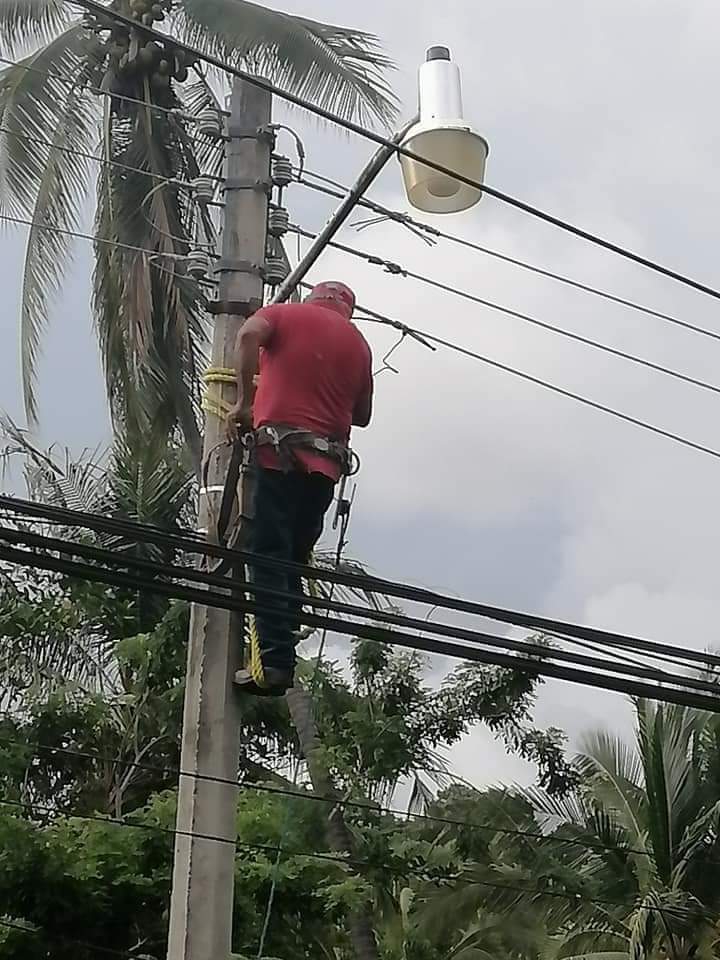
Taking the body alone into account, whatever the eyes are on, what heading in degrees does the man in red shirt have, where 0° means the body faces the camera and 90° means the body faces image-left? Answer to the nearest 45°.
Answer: approximately 180°
